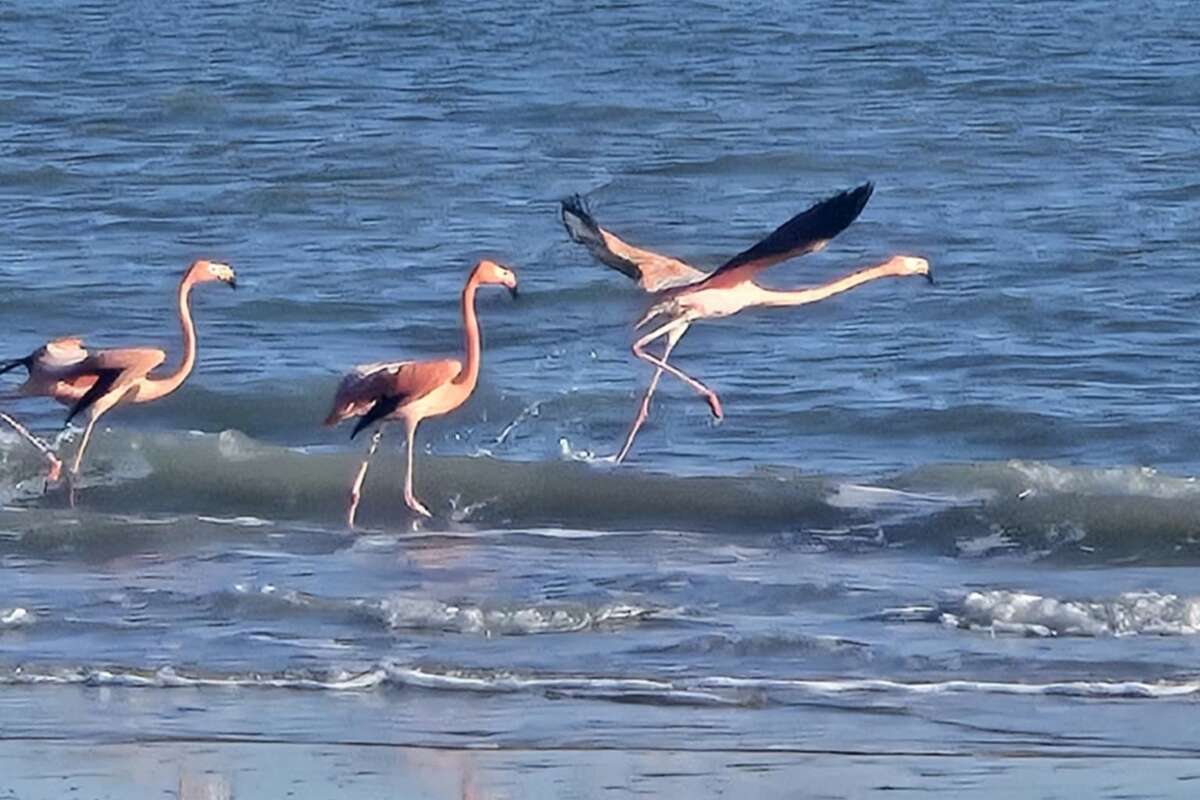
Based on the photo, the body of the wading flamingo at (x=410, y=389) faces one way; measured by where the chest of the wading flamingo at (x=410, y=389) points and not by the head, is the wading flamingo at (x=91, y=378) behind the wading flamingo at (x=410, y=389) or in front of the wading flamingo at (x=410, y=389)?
behind

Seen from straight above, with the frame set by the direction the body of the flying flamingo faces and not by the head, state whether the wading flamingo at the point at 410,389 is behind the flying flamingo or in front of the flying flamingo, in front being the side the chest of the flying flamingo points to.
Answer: behind

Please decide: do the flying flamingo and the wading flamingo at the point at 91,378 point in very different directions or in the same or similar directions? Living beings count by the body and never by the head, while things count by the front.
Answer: same or similar directions

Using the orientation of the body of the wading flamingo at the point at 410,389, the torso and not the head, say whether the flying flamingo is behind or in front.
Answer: in front

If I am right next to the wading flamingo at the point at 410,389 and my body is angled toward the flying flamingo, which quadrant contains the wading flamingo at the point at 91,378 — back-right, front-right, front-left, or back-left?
back-left

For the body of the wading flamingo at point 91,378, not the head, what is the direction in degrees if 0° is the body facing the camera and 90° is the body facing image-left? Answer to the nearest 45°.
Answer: approximately 270°

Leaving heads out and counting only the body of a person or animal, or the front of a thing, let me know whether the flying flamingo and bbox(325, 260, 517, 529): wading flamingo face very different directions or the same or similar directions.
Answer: same or similar directions

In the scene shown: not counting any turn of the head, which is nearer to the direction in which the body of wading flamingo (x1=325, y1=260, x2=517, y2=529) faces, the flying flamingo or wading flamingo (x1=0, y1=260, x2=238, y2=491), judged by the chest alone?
the flying flamingo

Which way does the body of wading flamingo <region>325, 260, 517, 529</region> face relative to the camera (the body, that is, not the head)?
to the viewer's right

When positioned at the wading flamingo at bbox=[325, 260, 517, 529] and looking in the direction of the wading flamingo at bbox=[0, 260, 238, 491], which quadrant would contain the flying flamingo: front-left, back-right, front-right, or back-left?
back-right

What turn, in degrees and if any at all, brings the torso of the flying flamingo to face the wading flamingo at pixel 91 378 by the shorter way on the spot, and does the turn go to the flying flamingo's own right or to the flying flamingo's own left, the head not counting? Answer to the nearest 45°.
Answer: approximately 180°

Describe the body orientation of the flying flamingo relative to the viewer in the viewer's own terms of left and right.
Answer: facing to the right of the viewer

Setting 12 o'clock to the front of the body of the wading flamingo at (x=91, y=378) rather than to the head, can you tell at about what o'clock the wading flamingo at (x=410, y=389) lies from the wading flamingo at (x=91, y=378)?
the wading flamingo at (x=410, y=389) is roughly at 1 o'clock from the wading flamingo at (x=91, y=378).

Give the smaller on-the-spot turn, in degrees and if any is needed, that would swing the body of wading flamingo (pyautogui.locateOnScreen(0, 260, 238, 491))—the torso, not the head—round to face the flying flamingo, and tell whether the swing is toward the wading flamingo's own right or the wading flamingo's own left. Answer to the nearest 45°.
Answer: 0° — it already faces it
